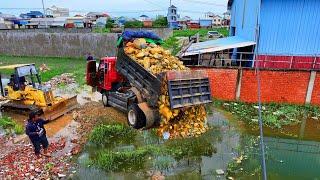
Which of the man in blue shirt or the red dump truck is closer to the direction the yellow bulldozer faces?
the red dump truck

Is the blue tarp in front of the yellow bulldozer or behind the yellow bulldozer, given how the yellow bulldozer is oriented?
in front

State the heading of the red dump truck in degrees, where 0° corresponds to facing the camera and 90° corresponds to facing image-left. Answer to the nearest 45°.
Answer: approximately 135°

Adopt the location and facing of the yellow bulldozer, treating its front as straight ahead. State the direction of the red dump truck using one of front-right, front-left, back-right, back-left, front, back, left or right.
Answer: front

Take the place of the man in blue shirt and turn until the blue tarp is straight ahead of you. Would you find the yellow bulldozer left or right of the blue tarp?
left

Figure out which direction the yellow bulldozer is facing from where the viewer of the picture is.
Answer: facing the viewer and to the right of the viewer

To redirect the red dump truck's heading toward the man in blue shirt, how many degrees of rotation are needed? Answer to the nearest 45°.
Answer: approximately 90° to its left

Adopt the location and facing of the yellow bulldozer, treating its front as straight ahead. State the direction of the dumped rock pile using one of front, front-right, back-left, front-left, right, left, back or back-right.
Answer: front

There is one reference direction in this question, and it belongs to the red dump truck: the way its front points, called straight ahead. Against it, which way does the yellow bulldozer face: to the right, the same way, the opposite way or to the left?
the opposite way

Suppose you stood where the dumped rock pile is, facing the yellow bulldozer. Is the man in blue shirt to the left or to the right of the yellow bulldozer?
left

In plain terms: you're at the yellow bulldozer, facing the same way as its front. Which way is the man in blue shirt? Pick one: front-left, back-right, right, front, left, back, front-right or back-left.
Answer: front-right
